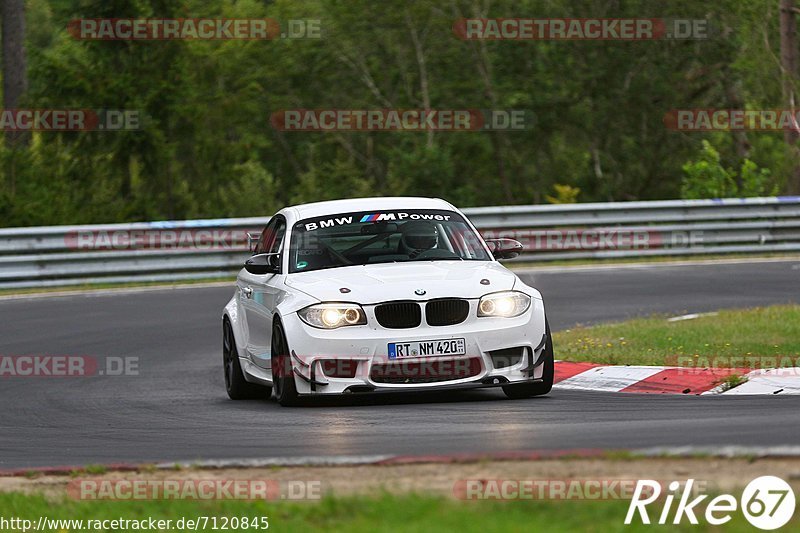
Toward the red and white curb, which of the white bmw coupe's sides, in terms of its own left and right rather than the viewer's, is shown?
left

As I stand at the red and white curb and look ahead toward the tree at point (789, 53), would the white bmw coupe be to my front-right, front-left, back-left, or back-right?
back-left

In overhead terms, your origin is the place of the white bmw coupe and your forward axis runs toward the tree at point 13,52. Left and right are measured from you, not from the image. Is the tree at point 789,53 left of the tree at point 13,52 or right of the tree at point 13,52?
right

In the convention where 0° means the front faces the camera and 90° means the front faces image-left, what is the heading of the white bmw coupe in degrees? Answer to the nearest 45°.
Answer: approximately 0°

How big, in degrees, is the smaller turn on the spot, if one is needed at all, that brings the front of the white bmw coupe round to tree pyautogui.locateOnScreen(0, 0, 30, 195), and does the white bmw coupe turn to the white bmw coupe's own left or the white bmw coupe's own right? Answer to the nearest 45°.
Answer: approximately 180°

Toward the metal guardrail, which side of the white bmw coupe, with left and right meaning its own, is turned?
back

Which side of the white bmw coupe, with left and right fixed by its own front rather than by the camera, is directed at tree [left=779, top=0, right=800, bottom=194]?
back

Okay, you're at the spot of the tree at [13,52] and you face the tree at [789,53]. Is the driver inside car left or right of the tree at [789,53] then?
right
